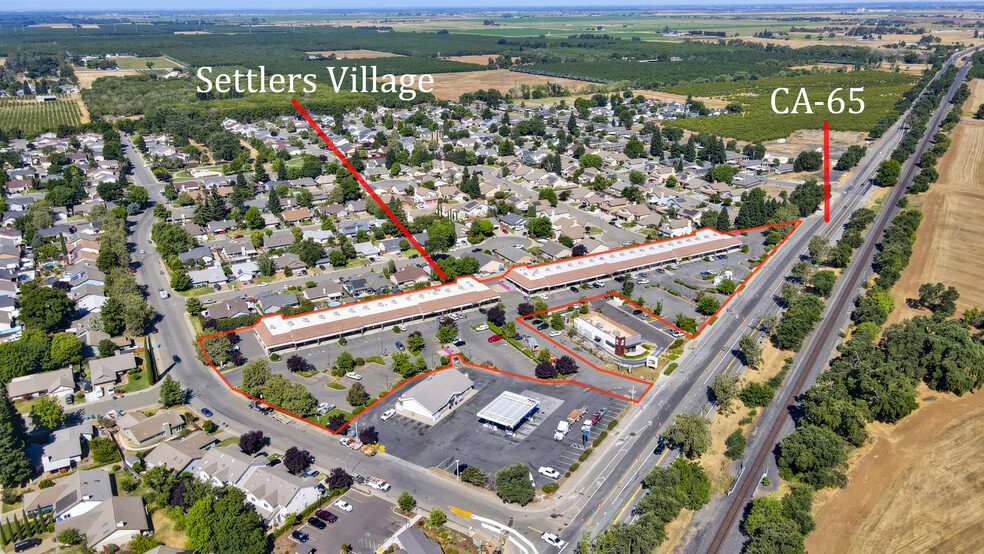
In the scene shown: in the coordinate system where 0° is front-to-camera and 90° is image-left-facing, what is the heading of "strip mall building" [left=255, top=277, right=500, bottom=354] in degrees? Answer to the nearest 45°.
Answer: approximately 315°

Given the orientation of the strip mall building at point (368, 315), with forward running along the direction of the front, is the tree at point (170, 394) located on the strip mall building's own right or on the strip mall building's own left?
on the strip mall building's own right
